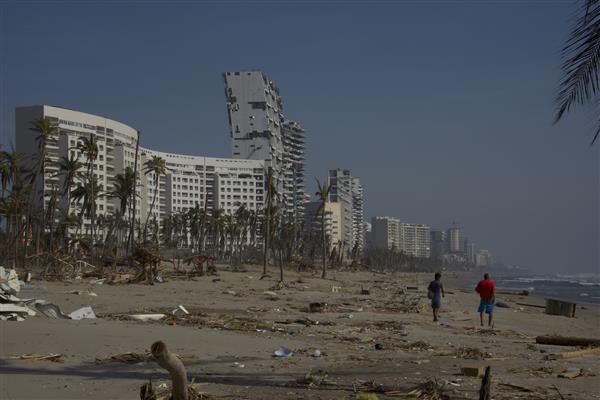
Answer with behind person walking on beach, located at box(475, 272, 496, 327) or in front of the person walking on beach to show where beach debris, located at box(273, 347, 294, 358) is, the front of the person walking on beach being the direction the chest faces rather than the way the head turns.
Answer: behind

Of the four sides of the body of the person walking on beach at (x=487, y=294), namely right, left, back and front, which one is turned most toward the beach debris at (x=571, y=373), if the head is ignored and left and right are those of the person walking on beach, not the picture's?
back

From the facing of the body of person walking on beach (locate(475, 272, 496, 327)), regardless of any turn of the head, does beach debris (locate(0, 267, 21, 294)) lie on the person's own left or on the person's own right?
on the person's own left

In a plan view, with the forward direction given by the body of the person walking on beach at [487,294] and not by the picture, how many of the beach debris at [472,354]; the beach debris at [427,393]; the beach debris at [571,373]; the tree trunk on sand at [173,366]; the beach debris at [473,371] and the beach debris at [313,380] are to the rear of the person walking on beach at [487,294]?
6

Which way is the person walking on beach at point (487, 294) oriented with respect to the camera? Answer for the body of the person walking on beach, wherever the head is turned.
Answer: away from the camera

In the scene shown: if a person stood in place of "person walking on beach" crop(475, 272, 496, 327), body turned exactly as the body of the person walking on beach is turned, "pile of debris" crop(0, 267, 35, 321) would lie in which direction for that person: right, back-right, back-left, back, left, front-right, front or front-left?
back-left

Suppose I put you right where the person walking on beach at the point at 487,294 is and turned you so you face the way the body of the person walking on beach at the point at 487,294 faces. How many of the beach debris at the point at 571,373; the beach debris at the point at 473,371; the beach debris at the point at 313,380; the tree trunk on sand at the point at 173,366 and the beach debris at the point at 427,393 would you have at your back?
5

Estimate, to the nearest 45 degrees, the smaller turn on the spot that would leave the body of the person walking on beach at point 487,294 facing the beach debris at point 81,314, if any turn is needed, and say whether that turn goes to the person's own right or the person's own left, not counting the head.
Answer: approximately 135° to the person's own left

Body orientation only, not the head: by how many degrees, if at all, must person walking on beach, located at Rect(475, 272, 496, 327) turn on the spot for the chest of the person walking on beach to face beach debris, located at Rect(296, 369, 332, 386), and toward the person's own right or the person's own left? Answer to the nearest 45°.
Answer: approximately 180°

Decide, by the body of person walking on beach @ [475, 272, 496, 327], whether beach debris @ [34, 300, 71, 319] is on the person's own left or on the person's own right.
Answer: on the person's own left

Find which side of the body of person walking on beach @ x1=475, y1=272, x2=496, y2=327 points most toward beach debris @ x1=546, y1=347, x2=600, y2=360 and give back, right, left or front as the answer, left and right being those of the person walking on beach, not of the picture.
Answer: back
